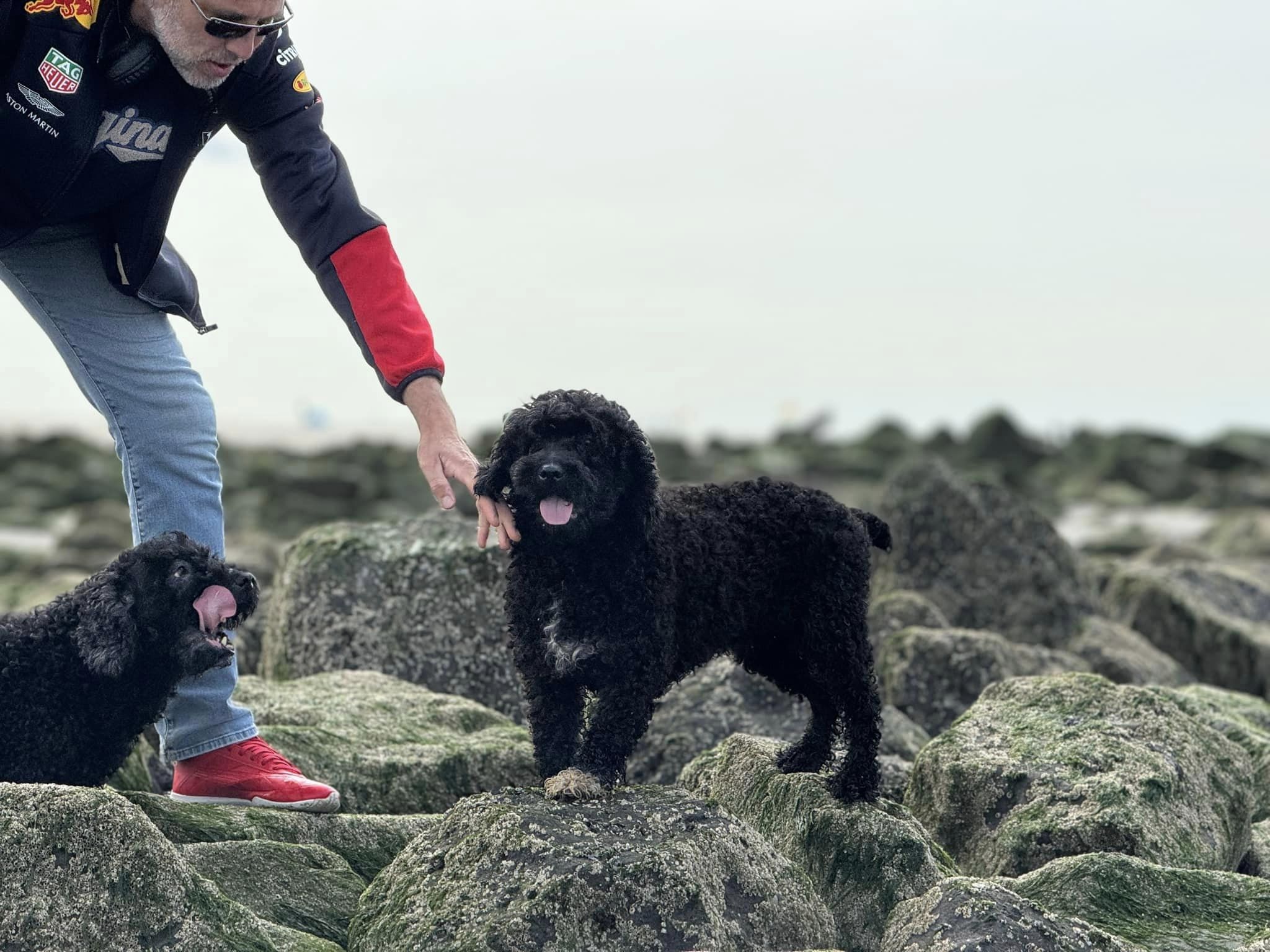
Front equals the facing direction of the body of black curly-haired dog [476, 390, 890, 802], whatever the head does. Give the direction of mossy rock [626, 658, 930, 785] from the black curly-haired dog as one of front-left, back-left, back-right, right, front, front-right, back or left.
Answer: back-right

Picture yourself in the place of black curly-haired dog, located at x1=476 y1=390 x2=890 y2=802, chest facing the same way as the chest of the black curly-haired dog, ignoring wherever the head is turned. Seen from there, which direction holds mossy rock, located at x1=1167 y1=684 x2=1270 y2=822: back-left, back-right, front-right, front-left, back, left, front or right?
back

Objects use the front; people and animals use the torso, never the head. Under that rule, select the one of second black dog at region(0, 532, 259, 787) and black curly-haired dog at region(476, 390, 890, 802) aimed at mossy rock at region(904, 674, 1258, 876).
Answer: the second black dog

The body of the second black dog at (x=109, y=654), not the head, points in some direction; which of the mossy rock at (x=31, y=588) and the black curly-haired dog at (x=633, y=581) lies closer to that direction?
the black curly-haired dog

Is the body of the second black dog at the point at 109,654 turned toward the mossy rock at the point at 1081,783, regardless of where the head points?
yes

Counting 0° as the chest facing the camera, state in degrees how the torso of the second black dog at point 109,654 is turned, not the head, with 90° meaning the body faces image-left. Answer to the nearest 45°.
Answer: approximately 270°

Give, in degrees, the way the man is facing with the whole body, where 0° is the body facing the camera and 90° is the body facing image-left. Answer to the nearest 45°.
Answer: approximately 315°

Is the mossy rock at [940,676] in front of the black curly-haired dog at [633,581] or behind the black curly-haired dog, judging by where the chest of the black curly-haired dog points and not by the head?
behind

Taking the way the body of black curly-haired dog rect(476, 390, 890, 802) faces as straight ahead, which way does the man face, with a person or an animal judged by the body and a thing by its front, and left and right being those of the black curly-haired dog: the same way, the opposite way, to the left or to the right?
to the left

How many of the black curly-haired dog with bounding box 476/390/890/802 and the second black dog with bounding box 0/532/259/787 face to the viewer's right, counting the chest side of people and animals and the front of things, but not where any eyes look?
1
